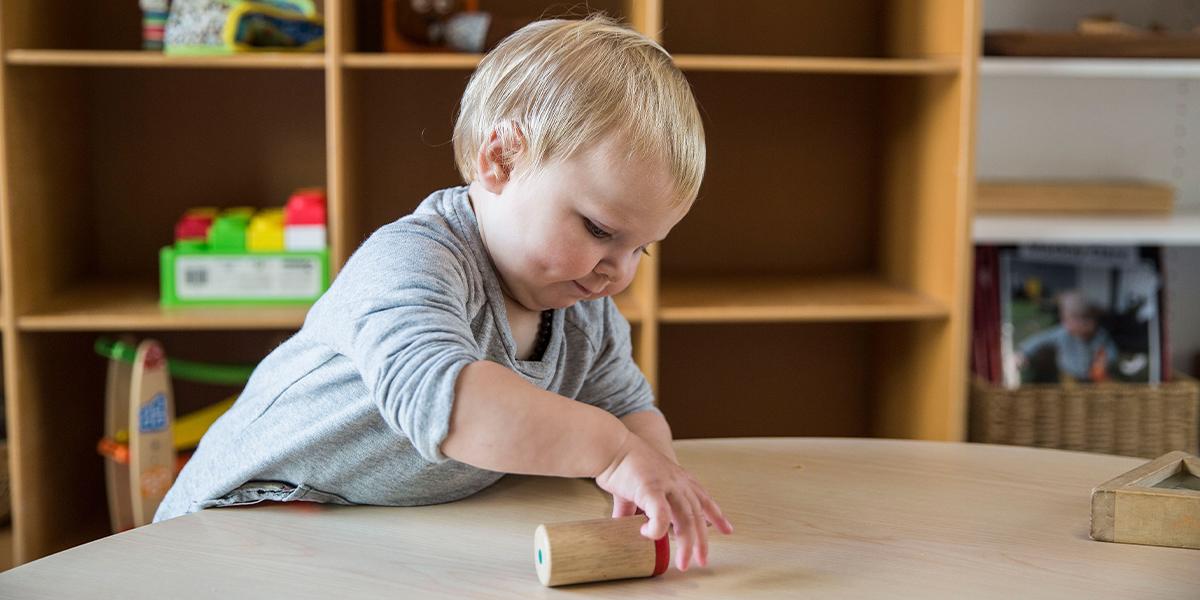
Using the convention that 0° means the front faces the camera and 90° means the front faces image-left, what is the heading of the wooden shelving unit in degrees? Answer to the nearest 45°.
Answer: approximately 0°

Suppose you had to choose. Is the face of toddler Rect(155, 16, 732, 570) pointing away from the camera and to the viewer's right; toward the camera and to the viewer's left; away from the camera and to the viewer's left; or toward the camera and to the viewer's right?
toward the camera and to the viewer's right

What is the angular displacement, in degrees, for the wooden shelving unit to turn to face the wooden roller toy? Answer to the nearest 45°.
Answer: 0° — it already faces it

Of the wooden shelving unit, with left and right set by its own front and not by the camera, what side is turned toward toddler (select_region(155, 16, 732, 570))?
front

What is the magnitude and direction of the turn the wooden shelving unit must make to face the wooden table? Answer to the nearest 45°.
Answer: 0° — it already faces it

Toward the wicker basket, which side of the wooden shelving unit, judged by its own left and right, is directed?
left
